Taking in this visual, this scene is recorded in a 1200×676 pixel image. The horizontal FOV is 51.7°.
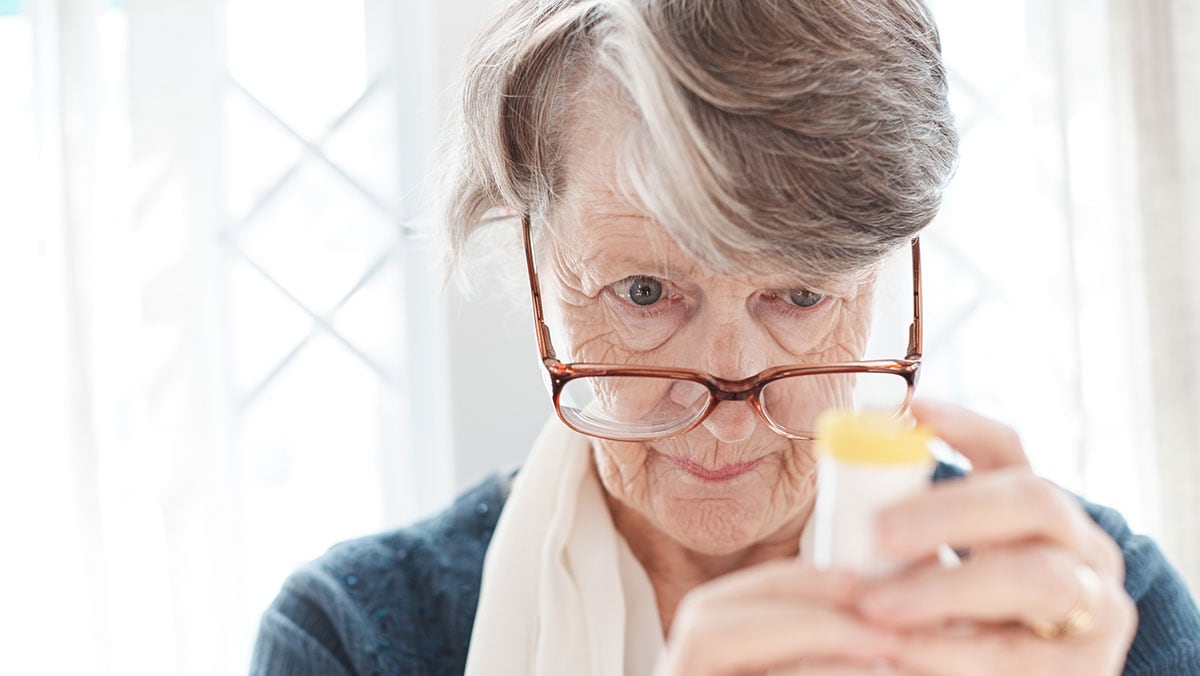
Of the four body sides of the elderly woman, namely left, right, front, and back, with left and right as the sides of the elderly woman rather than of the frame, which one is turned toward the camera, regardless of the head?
front
